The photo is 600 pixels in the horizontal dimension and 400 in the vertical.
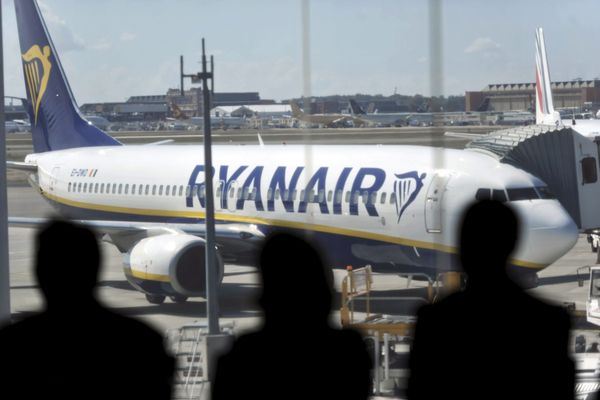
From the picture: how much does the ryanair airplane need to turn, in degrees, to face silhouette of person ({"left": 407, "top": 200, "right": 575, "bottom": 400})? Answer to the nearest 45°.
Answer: approximately 45° to its right

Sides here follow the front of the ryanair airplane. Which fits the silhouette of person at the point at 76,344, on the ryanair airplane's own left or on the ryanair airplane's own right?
on the ryanair airplane's own right

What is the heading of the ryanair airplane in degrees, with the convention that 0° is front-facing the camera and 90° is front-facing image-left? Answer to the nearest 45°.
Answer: approximately 315°

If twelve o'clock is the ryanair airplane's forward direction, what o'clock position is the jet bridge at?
The jet bridge is roughly at 10 o'clock from the ryanair airplane.
